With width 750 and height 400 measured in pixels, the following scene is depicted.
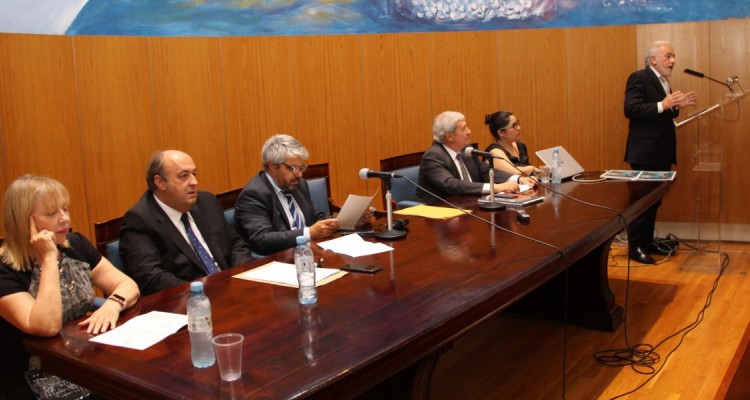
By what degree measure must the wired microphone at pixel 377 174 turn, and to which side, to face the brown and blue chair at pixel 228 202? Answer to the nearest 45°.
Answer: approximately 45° to its right

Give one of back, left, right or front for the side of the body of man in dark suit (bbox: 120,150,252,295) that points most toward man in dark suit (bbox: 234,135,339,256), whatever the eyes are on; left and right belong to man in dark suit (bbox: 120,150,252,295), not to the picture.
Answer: left

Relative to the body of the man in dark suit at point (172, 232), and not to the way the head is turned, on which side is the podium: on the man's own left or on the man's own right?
on the man's own left

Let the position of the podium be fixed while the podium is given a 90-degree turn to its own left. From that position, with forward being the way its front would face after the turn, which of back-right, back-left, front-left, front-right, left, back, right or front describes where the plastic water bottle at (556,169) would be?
back-left

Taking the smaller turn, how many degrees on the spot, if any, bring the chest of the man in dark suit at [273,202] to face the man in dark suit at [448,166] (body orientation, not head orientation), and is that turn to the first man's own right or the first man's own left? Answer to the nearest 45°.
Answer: approximately 90° to the first man's own left

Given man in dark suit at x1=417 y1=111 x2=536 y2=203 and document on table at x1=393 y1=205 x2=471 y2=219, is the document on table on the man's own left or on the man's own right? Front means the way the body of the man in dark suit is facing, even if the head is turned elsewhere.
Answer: on the man's own right

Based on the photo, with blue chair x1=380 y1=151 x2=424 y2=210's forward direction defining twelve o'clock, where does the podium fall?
The podium is roughly at 10 o'clock from the blue chair.

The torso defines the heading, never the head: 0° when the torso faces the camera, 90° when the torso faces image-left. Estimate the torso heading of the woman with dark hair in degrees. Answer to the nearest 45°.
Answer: approximately 315°

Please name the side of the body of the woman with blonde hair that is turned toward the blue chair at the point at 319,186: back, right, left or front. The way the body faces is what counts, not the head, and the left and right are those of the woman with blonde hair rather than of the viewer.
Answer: left

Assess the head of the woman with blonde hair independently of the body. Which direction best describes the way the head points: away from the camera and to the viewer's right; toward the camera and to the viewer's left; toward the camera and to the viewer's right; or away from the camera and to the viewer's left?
toward the camera and to the viewer's right

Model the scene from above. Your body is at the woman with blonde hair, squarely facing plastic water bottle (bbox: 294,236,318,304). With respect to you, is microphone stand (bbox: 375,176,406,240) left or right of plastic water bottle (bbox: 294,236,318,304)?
left
